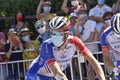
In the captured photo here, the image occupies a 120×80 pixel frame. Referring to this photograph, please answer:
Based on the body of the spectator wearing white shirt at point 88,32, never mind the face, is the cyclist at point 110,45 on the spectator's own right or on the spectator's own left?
on the spectator's own left

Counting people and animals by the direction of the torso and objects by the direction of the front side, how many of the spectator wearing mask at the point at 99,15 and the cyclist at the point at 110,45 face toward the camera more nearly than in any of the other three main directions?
2

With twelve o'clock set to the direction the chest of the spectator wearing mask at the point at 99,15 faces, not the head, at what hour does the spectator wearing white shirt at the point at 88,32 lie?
the spectator wearing white shirt at the point at 88,32 is roughly at 1 o'clock from the spectator wearing mask at the point at 99,15.

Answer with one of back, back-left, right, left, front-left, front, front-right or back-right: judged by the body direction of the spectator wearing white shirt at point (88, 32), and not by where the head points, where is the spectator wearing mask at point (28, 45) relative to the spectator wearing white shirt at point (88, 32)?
front-right

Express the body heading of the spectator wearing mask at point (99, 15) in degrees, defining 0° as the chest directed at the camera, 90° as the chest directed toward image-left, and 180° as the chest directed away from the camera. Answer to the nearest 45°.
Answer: approximately 0°

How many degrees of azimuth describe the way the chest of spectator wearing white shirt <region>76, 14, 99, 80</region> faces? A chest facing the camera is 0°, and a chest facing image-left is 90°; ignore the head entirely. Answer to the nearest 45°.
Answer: approximately 45°

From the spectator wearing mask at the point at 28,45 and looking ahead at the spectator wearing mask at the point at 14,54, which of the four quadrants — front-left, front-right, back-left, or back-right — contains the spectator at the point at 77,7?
back-right

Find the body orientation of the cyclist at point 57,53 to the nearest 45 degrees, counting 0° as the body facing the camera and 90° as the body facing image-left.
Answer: approximately 315°

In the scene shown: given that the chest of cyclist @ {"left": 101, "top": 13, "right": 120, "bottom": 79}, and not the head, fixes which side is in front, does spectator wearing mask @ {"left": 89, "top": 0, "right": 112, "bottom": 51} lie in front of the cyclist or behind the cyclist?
behind
